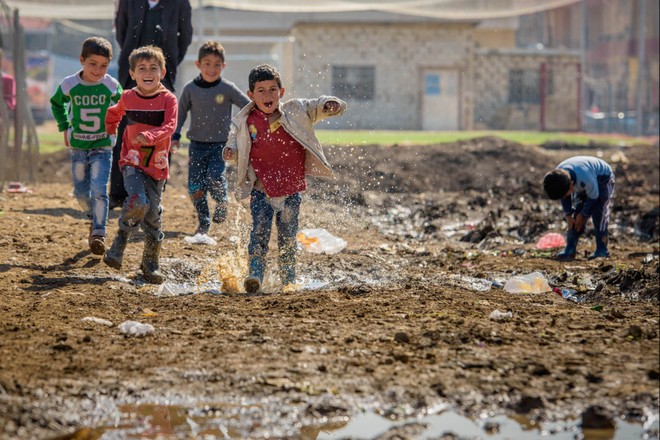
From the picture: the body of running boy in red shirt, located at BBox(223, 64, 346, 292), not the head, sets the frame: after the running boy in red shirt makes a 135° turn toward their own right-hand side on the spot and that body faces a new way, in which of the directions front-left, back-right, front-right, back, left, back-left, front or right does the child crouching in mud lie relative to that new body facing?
right

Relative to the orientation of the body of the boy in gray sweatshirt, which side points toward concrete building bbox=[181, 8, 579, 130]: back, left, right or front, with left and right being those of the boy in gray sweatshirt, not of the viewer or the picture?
back

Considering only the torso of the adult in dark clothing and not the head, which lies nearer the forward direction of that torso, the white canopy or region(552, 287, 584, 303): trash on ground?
the trash on ground

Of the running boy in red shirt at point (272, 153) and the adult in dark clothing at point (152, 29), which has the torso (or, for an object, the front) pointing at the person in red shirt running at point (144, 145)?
the adult in dark clothing

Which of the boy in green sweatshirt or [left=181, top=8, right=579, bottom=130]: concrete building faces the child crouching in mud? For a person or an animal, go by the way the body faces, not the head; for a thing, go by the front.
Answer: the concrete building

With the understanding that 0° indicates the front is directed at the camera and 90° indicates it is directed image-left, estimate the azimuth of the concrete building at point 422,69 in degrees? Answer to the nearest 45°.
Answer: approximately 0°

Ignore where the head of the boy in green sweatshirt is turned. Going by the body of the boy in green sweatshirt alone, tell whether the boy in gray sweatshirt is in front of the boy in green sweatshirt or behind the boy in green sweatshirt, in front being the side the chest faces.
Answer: behind

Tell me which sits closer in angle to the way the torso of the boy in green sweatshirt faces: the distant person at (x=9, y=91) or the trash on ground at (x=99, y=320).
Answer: the trash on ground

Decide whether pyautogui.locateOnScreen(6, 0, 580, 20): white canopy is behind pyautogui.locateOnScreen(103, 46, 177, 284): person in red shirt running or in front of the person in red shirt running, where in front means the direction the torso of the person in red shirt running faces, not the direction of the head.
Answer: behind
